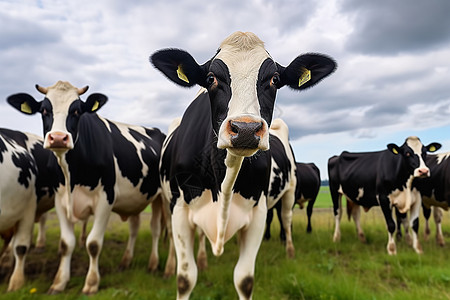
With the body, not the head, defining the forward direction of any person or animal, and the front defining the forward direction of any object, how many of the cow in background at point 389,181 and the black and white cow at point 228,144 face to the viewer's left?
0

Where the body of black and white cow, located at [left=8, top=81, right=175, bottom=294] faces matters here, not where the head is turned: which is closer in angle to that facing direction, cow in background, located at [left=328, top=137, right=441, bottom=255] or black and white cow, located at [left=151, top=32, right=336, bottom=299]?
the black and white cow

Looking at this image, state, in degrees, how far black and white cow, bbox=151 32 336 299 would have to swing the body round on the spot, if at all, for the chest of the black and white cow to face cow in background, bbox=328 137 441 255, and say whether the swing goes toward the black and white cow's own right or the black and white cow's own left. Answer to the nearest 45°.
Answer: approximately 135° to the black and white cow's own left

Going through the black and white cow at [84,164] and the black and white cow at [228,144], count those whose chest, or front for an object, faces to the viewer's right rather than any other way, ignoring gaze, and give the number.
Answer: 0

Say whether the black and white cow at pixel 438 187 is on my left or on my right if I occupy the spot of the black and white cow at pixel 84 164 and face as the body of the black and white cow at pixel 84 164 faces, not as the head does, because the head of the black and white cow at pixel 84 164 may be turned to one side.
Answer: on my left

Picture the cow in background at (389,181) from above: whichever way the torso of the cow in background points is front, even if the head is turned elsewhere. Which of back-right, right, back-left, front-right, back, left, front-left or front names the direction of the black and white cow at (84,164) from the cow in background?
right

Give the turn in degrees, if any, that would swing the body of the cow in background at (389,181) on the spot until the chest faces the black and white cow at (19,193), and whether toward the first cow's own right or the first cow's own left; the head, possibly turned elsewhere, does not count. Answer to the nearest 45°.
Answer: approximately 90° to the first cow's own right

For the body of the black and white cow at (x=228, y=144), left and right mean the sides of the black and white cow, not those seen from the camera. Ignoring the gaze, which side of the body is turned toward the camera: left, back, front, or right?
front

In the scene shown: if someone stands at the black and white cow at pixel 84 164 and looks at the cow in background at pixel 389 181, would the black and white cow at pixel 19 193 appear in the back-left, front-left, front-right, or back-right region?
back-left

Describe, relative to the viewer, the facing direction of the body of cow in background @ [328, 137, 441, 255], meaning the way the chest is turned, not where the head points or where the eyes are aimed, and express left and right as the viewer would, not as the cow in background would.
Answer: facing the viewer and to the right of the viewer

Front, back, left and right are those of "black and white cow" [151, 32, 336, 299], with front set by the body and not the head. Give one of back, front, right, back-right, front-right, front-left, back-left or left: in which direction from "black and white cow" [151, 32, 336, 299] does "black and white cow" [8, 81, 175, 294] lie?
back-right

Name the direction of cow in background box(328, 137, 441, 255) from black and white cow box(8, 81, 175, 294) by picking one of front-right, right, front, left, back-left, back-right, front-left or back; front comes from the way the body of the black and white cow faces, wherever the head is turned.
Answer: back-left

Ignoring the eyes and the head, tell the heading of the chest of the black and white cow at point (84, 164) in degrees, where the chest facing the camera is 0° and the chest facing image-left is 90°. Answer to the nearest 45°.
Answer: approximately 45°
